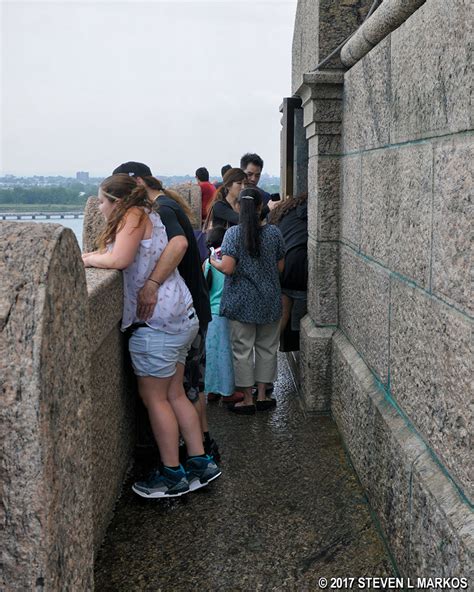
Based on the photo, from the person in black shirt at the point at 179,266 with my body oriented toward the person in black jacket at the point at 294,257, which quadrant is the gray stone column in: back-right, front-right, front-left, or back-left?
front-right

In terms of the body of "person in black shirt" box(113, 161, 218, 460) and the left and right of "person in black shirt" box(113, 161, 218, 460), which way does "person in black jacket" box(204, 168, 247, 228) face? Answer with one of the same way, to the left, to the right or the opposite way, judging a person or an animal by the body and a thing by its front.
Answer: the opposite way

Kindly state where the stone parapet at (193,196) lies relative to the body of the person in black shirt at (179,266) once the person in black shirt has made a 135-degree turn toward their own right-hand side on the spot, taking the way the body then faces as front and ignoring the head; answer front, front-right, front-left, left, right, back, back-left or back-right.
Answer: front-left

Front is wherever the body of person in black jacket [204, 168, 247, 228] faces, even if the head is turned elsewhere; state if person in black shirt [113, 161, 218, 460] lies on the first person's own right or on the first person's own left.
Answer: on the first person's own right

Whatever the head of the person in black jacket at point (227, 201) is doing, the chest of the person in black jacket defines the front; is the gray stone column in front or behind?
in front

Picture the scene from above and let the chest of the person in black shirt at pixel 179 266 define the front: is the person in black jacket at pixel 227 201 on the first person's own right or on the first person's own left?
on the first person's own right

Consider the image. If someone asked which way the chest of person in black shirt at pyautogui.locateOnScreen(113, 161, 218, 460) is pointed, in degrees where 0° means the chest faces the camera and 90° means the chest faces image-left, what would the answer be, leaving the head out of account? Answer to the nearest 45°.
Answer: approximately 90°
